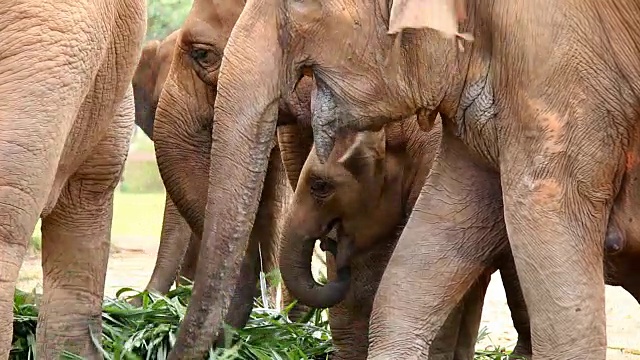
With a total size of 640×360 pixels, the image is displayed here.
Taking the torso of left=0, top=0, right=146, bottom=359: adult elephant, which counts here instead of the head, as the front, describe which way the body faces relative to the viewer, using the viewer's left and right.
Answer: facing away from the viewer and to the left of the viewer

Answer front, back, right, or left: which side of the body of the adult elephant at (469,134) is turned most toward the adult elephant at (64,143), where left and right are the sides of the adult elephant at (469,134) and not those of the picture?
front

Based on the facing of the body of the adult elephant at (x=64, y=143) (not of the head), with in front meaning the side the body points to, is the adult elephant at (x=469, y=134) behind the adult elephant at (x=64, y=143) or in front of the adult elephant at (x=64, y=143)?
behind

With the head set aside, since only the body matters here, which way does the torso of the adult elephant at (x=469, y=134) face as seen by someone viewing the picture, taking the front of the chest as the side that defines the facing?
to the viewer's left

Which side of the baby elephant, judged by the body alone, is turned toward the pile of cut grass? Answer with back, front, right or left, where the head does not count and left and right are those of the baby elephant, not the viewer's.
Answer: front

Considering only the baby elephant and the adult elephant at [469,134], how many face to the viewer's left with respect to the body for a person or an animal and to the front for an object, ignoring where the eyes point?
2

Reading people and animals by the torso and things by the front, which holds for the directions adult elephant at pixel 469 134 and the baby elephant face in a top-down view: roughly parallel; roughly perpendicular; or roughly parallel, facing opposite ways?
roughly parallel
